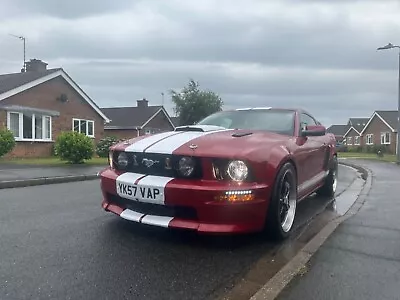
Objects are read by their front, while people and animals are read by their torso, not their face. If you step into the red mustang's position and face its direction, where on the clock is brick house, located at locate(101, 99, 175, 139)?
The brick house is roughly at 4 o'clock from the red mustang.

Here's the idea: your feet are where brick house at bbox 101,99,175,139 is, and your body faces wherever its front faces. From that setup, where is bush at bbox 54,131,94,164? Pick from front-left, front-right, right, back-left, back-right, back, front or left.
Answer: front-right

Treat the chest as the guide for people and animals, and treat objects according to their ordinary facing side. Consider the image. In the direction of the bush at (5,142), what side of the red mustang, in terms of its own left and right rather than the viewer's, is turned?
right

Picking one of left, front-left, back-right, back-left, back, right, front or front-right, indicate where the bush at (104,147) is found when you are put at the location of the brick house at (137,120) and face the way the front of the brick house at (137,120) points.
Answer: front-right

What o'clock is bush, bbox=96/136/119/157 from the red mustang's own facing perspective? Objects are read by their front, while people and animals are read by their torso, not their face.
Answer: The bush is roughly at 4 o'clock from the red mustang.

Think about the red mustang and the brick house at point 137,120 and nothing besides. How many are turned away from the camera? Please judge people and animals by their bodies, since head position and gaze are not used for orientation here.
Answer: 0

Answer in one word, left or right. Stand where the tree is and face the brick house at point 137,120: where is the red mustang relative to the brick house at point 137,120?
left

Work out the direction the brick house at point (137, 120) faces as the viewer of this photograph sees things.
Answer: facing the viewer and to the right of the viewer

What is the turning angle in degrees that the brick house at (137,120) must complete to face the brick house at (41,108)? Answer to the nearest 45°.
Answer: approximately 45° to its right

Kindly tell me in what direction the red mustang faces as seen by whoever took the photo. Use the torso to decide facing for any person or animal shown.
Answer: facing the viewer and to the left of the viewer
